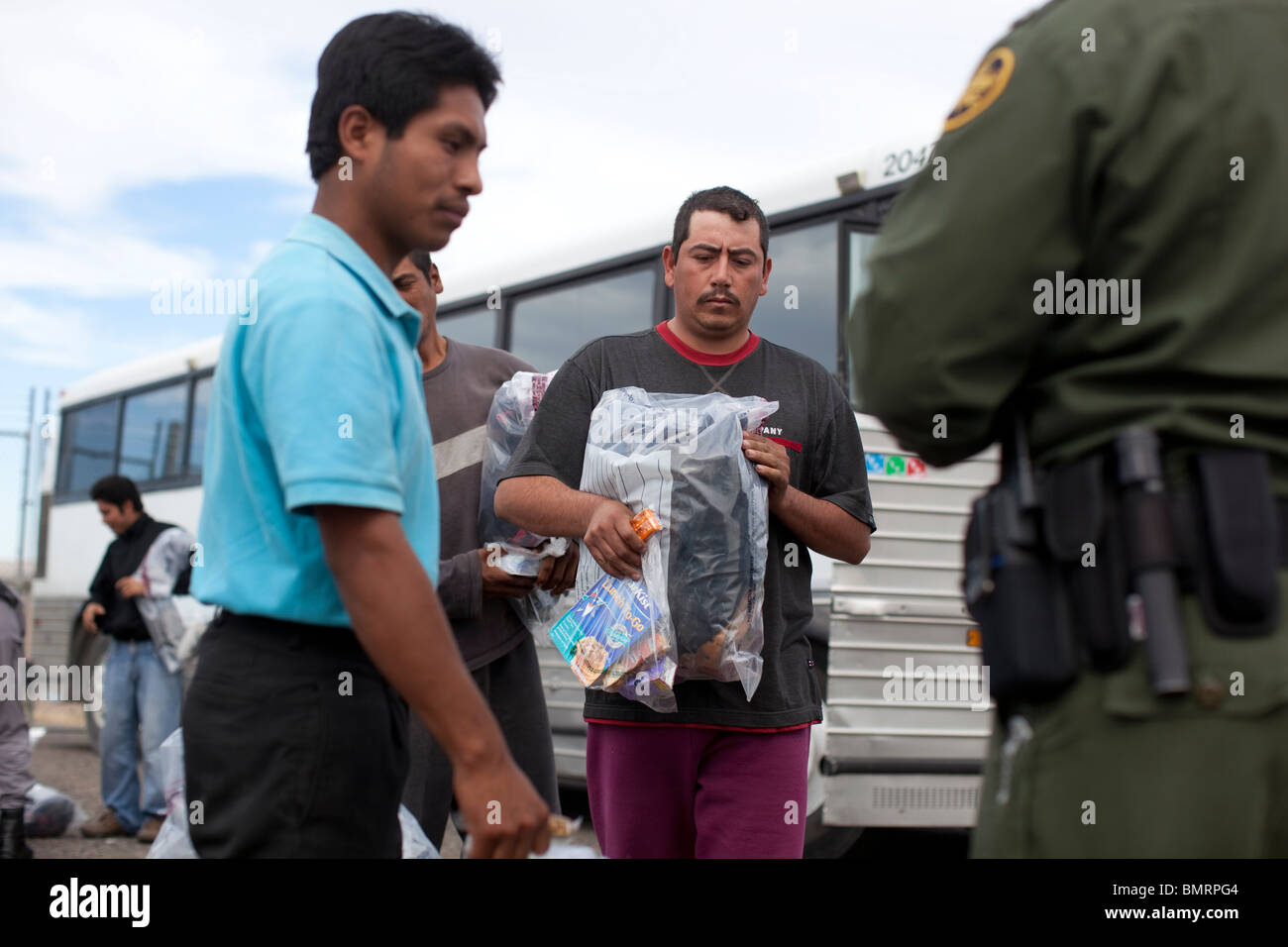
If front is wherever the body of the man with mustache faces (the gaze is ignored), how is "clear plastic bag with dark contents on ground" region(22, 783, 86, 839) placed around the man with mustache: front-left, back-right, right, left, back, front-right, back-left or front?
back-right

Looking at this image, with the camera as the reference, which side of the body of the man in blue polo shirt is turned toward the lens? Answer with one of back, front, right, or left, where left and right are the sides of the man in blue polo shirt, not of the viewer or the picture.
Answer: right

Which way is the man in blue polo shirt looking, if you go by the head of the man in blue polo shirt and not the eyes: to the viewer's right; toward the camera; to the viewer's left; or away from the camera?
to the viewer's right

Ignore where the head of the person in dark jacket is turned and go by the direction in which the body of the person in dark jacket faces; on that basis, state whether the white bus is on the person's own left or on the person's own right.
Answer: on the person's own left

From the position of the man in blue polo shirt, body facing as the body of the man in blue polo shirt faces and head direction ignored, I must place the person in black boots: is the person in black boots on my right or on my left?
on my left

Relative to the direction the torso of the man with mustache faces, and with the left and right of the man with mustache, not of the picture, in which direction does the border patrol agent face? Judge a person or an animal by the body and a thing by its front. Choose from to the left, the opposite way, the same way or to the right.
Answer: the opposite way

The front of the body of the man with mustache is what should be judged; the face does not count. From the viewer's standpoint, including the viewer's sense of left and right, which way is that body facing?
facing the viewer

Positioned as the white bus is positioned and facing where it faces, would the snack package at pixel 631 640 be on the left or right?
on its left

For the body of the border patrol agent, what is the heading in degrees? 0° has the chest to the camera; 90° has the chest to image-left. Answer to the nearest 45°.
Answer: approximately 180°

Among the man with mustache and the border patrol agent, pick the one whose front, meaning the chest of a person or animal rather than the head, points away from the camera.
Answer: the border patrol agent

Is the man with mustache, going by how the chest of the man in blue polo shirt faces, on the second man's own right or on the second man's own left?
on the second man's own left
